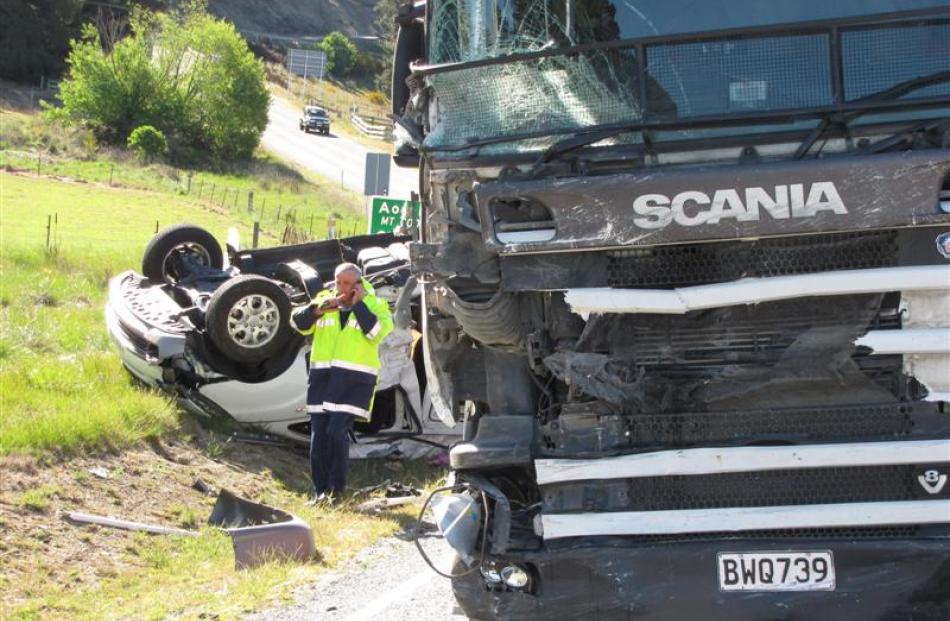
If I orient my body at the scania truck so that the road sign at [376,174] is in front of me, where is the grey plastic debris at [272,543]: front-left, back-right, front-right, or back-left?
front-left

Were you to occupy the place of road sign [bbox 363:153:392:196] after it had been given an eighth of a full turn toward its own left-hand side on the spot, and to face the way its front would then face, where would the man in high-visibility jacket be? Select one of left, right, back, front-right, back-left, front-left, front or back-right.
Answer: back-left

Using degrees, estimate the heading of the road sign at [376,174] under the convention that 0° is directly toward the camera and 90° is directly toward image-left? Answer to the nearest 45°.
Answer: approximately 180°

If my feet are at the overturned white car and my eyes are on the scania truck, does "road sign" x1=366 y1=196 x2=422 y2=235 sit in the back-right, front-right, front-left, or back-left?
back-left

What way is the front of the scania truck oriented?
toward the camera

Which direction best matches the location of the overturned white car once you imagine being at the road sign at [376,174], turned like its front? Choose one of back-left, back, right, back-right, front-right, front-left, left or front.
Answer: back

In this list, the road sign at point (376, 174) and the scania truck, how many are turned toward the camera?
1

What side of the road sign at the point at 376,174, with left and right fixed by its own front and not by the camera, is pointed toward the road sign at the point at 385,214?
back

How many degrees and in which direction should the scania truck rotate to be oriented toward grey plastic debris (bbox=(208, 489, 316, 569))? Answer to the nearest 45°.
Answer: approximately 135° to its right

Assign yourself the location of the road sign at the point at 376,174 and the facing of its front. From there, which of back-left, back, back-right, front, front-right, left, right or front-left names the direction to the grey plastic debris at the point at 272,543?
back

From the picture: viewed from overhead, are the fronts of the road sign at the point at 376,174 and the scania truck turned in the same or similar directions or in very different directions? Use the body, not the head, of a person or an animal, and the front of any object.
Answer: very different directions

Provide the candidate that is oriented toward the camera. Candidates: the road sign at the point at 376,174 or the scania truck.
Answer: the scania truck

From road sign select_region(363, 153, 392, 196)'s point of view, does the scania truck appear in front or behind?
behind
